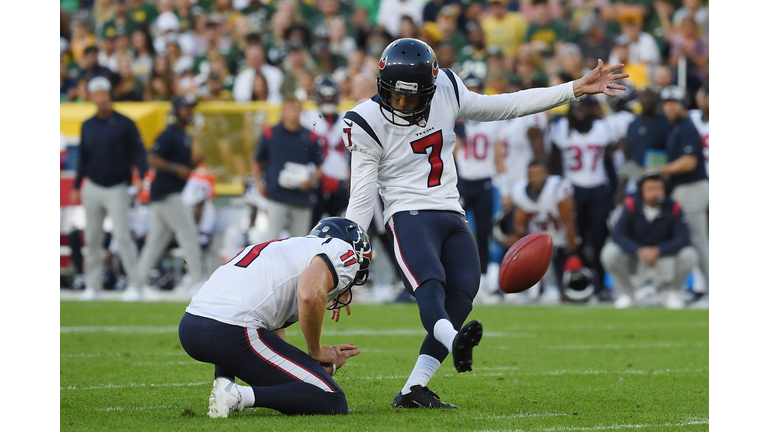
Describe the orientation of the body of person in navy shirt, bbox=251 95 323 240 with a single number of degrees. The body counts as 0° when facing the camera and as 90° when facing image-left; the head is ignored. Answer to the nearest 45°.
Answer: approximately 0°

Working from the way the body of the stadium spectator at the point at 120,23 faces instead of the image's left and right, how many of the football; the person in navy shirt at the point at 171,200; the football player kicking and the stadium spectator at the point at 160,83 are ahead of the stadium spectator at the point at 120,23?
4

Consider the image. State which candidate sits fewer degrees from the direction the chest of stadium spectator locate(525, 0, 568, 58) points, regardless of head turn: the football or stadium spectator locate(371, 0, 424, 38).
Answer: the football

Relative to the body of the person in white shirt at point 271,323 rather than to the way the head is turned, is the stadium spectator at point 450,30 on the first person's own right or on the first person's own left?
on the first person's own left

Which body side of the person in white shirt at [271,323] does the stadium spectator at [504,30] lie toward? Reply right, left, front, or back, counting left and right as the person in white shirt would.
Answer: left

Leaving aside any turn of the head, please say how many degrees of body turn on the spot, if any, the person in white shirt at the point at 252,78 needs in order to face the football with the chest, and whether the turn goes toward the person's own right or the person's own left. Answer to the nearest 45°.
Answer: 0° — they already face it

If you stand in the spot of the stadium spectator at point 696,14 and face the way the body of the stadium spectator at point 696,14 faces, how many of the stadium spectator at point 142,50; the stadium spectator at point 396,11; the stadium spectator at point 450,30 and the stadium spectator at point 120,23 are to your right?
4

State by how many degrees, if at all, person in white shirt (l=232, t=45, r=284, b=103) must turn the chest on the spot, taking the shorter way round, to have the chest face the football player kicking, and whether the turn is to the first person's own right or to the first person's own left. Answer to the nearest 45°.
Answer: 0° — they already face them

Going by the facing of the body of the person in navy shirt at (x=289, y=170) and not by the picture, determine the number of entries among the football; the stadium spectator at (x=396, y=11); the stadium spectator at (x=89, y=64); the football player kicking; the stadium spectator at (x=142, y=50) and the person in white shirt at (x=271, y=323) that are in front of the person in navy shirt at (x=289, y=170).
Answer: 3

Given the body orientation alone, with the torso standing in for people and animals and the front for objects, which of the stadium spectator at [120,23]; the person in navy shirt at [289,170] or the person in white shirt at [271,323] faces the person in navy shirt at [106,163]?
the stadium spectator

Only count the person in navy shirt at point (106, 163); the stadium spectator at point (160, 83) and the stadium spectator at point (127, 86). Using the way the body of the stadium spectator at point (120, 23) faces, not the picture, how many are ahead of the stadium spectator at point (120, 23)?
3

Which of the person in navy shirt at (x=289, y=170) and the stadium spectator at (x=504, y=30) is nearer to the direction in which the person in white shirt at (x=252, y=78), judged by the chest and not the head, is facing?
the person in navy shirt
